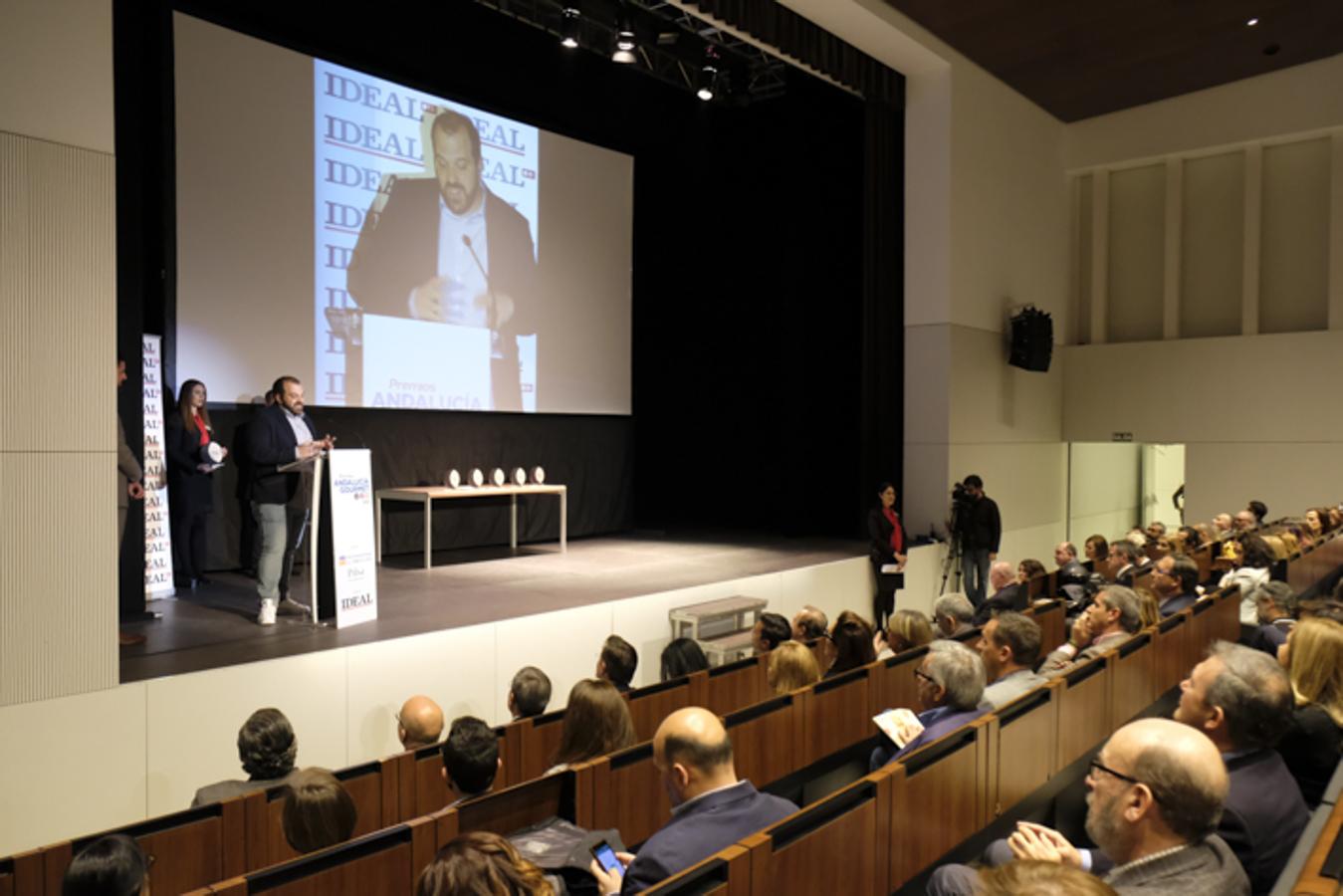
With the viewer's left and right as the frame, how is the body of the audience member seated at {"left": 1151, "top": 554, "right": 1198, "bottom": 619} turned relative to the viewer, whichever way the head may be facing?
facing to the left of the viewer

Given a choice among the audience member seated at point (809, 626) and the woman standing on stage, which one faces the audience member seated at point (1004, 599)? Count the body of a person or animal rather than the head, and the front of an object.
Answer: the woman standing on stage

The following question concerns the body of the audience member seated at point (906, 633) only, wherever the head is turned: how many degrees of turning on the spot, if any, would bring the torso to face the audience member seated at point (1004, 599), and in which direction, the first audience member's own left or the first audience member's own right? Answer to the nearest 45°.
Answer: approximately 90° to the first audience member's own right

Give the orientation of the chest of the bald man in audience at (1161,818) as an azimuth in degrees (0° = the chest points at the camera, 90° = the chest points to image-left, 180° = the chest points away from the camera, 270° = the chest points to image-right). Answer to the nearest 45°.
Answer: approximately 90°

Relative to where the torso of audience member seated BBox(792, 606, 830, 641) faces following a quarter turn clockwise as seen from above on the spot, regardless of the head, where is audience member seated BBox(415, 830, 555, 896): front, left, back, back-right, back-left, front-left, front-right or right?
back-right

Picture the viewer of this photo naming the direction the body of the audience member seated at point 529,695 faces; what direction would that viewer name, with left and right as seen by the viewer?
facing away from the viewer and to the left of the viewer

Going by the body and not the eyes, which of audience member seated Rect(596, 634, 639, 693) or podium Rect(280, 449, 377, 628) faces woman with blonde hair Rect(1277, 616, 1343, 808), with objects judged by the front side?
the podium

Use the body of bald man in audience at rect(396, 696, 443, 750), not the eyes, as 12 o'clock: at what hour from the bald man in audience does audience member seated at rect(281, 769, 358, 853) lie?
The audience member seated is roughly at 8 o'clock from the bald man in audience.

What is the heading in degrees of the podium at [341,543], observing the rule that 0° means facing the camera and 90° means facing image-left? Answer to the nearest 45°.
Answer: approximately 315°

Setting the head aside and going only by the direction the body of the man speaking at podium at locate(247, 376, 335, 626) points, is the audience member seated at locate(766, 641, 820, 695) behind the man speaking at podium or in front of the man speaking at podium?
in front

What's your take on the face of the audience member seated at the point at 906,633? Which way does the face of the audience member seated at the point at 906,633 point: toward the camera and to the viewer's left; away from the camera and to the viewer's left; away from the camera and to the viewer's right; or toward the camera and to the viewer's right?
away from the camera and to the viewer's left

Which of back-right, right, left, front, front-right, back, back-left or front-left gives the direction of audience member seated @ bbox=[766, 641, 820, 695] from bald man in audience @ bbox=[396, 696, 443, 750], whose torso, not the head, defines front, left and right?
back-right

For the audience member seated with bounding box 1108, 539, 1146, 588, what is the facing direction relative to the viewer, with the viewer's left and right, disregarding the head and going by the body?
facing to the left of the viewer

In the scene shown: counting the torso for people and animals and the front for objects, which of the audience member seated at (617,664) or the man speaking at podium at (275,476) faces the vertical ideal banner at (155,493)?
the audience member seated
